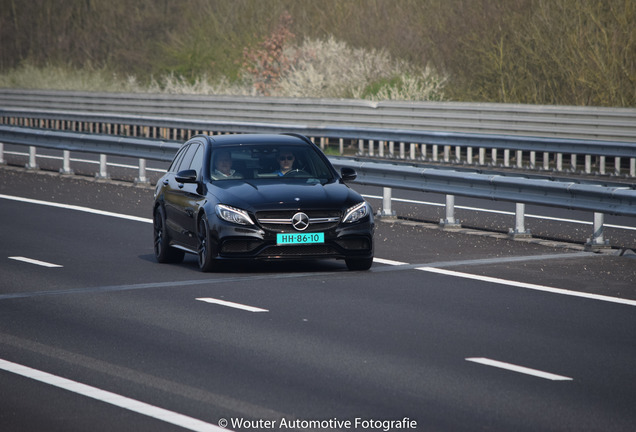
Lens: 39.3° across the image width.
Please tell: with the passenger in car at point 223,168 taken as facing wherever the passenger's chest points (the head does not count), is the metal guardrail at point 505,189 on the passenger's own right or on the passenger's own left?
on the passenger's own left

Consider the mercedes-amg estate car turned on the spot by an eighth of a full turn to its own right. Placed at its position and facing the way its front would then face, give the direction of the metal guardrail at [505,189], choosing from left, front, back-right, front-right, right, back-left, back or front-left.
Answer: back

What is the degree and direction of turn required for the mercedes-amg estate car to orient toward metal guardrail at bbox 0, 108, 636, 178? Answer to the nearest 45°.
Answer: approximately 180°

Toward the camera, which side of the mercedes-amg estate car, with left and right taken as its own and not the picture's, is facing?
front

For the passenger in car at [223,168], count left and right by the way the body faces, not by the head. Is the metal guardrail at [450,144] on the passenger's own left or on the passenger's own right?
on the passenger's own left
